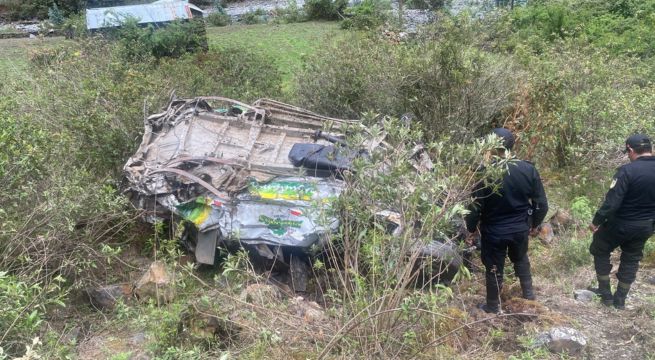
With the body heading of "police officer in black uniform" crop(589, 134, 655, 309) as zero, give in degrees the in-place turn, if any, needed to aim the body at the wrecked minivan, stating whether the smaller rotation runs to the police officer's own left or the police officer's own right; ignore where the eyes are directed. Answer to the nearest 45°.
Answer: approximately 45° to the police officer's own left

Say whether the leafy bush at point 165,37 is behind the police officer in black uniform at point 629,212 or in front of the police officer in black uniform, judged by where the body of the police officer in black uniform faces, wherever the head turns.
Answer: in front

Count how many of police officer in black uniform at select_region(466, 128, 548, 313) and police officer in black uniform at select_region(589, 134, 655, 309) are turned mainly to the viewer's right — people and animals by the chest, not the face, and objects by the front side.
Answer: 0

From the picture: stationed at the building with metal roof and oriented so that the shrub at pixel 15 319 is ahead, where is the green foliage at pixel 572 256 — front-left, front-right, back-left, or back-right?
front-left

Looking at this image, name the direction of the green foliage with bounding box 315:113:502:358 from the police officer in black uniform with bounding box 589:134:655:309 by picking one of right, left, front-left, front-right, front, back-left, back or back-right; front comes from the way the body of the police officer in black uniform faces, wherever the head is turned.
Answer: left

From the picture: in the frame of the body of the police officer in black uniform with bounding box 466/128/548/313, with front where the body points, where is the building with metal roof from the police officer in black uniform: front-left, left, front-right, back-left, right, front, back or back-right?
front

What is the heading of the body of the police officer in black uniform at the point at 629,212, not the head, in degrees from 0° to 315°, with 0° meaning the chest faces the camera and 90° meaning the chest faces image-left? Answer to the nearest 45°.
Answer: approximately 135°

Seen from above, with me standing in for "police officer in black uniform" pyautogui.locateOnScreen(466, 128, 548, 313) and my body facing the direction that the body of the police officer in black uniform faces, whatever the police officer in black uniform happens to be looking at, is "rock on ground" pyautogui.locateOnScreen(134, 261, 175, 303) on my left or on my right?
on my left

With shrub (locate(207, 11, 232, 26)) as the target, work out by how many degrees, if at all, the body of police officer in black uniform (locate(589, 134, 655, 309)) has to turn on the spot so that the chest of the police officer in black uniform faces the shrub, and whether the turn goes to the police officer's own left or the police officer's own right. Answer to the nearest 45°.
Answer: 0° — they already face it

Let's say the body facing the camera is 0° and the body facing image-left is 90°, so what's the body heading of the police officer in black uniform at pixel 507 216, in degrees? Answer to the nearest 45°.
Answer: approximately 135°

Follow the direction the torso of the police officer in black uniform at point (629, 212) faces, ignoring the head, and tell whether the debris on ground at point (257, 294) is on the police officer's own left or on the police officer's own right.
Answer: on the police officer's own left

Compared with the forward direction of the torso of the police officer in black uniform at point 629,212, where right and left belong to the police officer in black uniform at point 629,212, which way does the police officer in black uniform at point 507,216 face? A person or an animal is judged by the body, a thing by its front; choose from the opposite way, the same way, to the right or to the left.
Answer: the same way

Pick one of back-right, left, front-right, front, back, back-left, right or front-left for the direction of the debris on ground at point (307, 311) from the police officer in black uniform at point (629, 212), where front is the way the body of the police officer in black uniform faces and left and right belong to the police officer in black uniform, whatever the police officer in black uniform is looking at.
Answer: left
